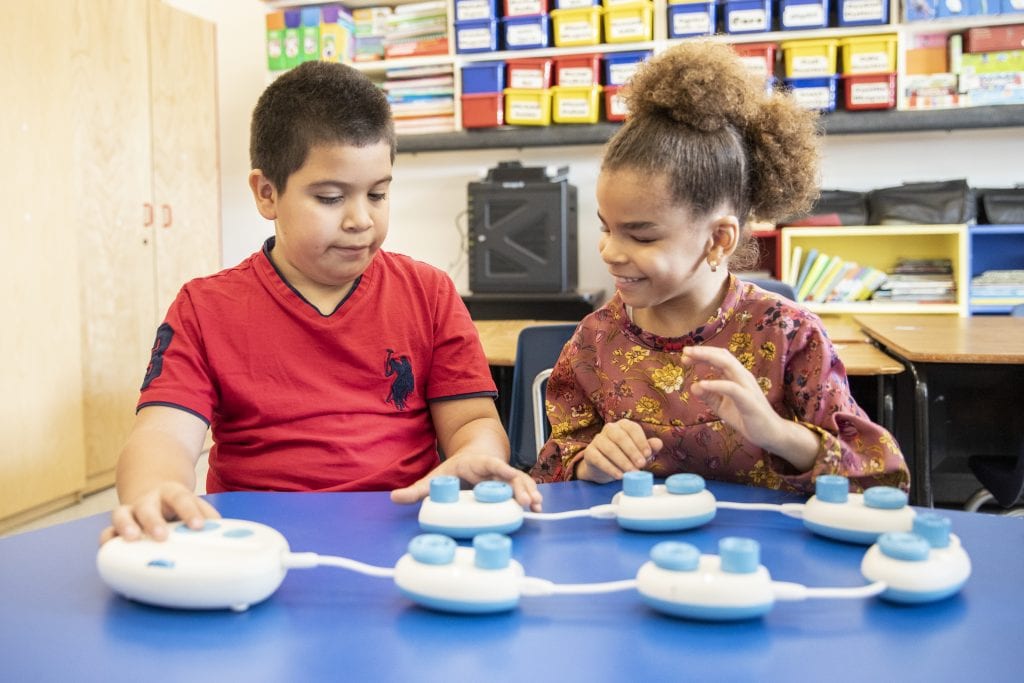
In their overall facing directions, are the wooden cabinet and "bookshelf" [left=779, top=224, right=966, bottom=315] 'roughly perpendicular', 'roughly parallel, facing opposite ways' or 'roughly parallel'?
roughly perpendicular

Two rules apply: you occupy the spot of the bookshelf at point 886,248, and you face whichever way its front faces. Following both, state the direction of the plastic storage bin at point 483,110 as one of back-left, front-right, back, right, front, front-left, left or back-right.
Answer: right

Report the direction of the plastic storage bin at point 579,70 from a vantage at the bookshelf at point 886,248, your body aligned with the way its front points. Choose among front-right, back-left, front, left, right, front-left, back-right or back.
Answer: right

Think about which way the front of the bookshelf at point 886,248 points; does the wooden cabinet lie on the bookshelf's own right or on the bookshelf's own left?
on the bookshelf's own right

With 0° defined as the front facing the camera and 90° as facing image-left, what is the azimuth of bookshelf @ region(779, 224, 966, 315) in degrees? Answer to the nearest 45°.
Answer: approximately 0°

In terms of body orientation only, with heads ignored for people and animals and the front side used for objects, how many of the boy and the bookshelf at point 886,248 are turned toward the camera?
2

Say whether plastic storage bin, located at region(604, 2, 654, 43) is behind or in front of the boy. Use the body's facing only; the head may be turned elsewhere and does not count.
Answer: behind

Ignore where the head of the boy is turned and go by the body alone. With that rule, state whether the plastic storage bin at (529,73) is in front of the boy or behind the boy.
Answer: behind

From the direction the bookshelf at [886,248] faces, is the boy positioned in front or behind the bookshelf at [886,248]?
in front

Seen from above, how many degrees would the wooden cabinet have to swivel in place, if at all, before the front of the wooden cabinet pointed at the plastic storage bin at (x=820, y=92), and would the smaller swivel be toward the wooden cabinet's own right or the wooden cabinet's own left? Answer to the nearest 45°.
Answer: approximately 45° to the wooden cabinet's own left

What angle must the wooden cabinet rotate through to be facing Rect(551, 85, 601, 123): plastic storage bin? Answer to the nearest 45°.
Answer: approximately 45° to its left

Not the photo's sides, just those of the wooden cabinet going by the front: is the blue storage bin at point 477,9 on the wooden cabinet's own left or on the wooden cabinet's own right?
on the wooden cabinet's own left

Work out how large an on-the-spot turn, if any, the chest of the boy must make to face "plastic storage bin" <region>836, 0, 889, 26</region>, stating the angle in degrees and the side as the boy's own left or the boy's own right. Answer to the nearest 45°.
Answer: approximately 135° to the boy's own left
